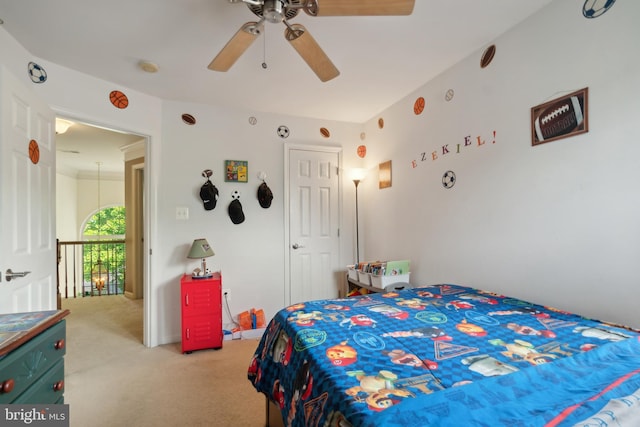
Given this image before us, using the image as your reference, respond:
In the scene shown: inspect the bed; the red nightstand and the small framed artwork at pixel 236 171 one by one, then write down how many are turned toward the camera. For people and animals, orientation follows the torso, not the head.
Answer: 2

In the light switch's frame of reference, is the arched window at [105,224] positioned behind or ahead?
behind

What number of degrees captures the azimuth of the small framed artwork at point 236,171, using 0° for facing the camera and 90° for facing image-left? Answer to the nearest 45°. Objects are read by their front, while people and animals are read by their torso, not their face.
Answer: approximately 0°

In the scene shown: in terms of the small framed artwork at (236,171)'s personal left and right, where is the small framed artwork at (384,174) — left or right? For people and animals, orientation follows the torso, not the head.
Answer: on its left

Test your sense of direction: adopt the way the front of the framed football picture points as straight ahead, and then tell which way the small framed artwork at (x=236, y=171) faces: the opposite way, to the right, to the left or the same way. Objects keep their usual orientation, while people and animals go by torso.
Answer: to the left

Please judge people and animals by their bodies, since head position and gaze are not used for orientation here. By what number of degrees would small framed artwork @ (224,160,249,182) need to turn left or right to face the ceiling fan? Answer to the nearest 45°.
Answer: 0° — it already faces it

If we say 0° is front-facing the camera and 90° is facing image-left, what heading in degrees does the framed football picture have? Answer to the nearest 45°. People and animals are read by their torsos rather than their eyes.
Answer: approximately 45°

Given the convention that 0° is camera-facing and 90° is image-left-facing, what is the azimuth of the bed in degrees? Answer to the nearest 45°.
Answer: approximately 135°

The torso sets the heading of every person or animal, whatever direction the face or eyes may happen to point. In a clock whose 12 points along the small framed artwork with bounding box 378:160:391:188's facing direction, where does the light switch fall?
The light switch is roughly at 1 o'clock from the small framed artwork.

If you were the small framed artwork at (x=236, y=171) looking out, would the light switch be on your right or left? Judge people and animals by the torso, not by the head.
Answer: on your right
